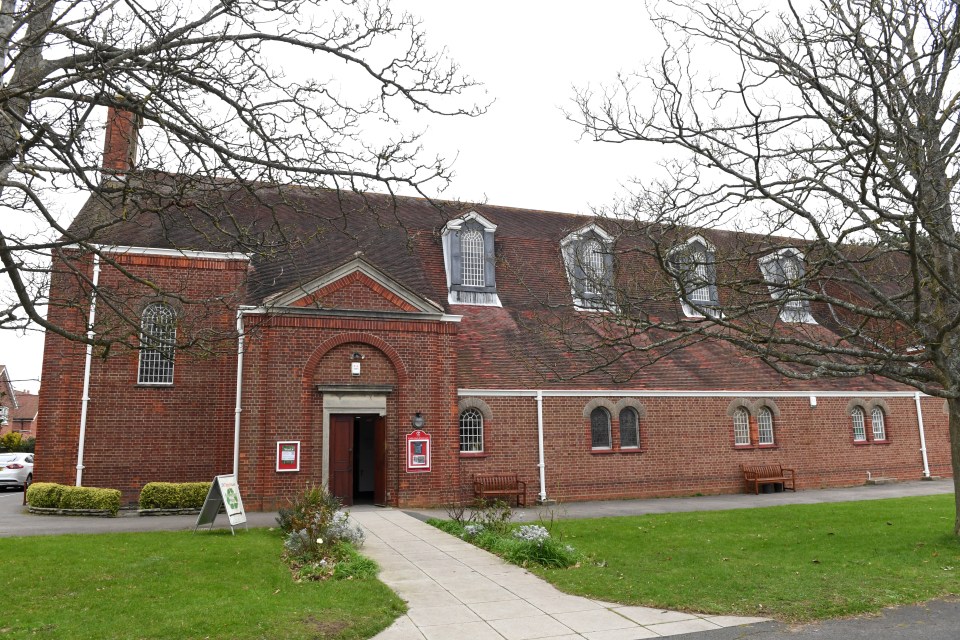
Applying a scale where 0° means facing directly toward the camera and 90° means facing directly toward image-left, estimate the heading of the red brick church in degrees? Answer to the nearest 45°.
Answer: approximately 0°

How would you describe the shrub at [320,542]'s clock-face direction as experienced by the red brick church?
The shrub is roughly at 12 o'clock from the red brick church.

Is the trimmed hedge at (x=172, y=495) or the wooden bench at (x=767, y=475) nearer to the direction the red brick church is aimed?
the trimmed hedge

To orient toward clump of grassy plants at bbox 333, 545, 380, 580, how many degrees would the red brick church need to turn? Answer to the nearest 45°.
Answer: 0° — it already faces it

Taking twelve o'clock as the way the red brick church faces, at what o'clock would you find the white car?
The white car is roughly at 4 o'clock from the red brick church.

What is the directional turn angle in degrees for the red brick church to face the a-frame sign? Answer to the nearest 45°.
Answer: approximately 45° to its right

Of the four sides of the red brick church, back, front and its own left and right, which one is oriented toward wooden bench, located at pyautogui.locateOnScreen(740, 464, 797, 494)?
left

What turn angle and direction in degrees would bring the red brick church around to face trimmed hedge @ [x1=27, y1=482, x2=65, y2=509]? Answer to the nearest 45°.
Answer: approximately 90° to its right
